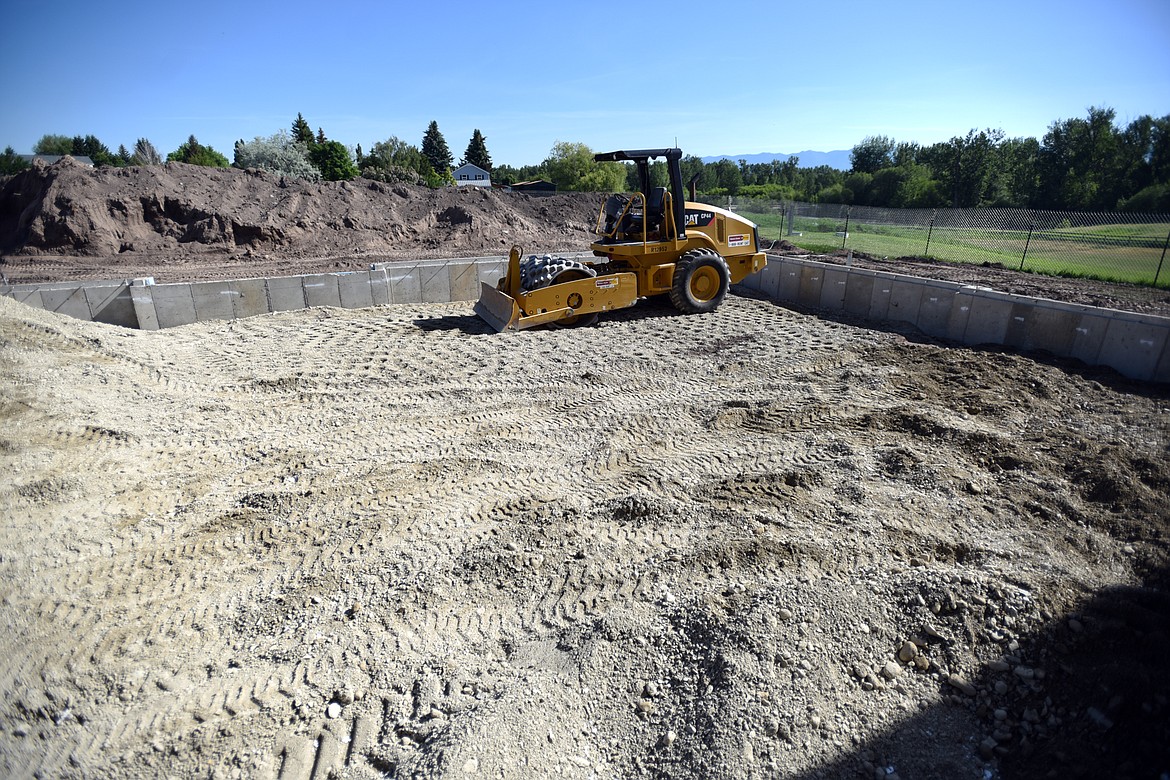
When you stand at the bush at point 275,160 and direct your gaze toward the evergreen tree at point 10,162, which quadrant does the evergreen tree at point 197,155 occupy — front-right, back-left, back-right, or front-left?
front-right

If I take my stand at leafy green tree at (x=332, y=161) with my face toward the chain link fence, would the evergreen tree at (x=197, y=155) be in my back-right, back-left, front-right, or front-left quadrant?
back-right

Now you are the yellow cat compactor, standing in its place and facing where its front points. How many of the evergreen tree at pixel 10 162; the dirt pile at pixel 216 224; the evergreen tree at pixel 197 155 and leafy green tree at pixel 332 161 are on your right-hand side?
4

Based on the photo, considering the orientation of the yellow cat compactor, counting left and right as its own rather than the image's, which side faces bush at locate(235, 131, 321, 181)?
right

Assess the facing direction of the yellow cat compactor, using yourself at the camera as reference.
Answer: facing the viewer and to the left of the viewer

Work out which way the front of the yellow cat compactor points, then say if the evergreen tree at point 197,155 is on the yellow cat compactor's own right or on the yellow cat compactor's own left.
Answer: on the yellow cat compactor's own right

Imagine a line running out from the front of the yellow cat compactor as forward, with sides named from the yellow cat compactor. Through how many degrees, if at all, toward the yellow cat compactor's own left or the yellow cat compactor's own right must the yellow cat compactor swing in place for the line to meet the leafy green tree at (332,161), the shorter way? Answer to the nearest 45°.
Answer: approximately 90° to the yellow cat compactor's own right

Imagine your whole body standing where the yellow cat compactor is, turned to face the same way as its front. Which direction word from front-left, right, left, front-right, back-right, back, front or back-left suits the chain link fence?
back

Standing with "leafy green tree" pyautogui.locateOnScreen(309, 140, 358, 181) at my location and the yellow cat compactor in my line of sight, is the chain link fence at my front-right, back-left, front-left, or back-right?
front-left
